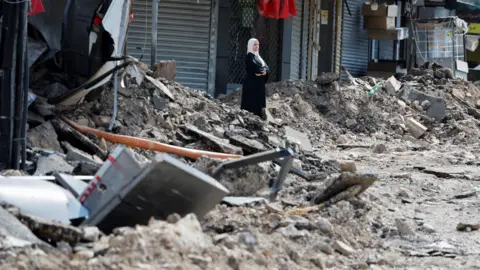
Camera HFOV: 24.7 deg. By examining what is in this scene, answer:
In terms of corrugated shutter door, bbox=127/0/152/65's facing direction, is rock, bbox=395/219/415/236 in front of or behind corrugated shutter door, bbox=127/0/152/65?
in front

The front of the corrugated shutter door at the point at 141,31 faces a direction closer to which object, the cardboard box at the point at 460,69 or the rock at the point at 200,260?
the rock

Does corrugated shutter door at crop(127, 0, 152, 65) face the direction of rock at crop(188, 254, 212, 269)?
yes

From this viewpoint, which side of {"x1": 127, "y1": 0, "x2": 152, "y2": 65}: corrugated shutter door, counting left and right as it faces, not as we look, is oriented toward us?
front

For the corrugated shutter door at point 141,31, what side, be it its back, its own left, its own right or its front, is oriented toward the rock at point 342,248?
front

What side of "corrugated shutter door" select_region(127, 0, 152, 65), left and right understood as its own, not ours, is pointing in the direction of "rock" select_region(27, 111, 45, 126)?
front

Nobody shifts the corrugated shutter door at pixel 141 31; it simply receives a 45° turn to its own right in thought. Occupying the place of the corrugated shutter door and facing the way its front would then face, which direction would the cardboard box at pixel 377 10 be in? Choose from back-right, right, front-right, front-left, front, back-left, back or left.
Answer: back

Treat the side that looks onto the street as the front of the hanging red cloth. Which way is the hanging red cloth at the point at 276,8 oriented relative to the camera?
toward the camera

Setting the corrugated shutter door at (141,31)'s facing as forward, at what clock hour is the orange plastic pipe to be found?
The orange plastic pipe is roughly at 12 o'clock from the corrugated shutter door.

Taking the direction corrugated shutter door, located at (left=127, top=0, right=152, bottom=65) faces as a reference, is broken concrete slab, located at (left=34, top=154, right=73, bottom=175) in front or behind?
in front
